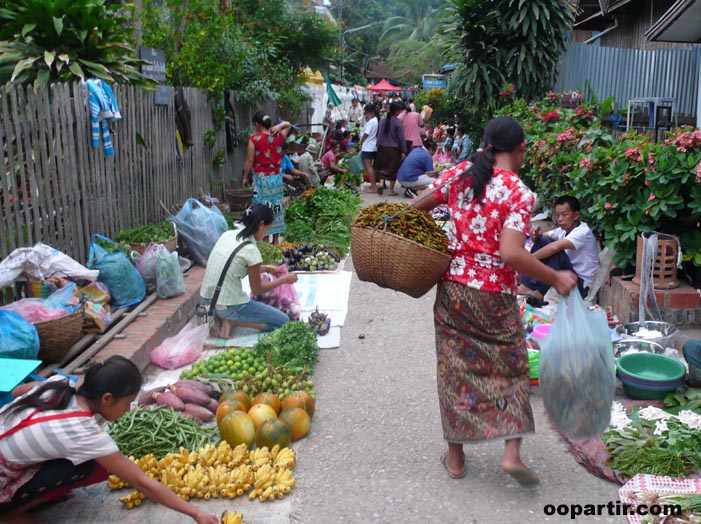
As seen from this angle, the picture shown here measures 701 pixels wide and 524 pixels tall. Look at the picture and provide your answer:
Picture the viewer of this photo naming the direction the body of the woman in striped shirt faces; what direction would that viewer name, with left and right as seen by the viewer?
facing to the right of the viewer

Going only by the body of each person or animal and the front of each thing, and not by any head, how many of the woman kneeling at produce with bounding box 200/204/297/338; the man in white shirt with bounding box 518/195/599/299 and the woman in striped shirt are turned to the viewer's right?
2

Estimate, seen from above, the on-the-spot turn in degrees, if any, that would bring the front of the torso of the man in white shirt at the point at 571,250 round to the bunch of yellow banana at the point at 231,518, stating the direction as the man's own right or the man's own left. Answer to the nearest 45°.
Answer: approximately 45° to the man's own left

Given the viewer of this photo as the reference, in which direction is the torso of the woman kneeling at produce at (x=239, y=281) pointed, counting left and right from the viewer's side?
facing to the right of the viewer

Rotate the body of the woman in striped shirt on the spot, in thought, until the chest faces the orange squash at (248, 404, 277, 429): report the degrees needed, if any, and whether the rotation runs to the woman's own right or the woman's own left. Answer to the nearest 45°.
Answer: approximately 45° to the woman's own left

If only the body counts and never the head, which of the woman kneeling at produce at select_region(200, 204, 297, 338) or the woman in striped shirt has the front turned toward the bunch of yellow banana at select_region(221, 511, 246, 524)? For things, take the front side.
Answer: the woman in striped shirt

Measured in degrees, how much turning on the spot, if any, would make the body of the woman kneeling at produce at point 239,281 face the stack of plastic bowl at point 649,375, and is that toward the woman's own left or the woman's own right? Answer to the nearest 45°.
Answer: approximately 45° to the woman's own right

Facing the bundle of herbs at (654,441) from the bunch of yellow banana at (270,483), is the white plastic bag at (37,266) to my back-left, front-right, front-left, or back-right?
back-left

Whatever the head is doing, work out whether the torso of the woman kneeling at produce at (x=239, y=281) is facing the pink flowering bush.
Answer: yes

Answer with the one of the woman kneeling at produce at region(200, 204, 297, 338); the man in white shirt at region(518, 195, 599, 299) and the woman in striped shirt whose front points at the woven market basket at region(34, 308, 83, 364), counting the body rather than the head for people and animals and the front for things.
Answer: the man in white shirt

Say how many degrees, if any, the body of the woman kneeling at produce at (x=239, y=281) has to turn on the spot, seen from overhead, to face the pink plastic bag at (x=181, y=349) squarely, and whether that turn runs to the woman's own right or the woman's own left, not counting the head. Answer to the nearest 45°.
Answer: approximately 135° to the woman's own right

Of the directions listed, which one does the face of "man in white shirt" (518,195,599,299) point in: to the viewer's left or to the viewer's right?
to the viewer's left

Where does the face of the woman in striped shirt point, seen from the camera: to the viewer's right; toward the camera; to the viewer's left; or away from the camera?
to the viewer's right

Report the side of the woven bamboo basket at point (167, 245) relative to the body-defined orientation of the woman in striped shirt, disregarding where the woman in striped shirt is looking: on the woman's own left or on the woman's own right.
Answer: on the woman's own left
